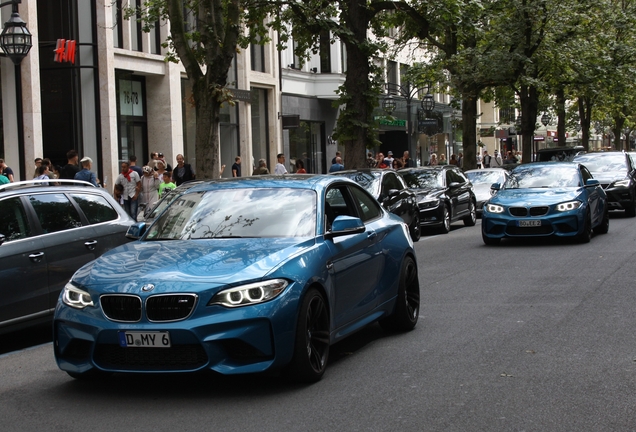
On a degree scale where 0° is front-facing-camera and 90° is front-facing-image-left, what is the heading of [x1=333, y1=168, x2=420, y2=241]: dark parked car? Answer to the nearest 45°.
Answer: approximately 45°

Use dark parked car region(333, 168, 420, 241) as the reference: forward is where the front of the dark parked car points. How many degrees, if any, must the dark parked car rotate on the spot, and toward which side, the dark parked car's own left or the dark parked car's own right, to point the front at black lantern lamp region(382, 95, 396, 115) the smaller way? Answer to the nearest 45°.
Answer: approximately 135° to the dark parked car's own right

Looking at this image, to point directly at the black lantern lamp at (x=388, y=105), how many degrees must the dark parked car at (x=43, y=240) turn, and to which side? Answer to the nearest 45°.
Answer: approximately 180°

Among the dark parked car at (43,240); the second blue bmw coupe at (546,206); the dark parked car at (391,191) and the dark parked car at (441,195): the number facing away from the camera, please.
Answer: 0

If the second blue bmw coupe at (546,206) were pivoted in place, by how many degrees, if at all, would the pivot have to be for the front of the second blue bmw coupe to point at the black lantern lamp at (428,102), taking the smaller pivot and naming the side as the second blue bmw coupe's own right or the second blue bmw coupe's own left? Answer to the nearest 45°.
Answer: approximately 180°

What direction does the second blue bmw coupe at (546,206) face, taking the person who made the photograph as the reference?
facing the viewer

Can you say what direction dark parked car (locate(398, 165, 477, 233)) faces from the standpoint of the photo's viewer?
facing the viewer and to the left of the viewer

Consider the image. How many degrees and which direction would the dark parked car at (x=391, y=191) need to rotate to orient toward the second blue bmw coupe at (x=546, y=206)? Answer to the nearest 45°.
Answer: approximately 90° to its left

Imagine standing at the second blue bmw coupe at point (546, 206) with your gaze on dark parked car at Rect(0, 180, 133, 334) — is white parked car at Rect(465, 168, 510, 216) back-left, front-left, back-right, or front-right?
back-right

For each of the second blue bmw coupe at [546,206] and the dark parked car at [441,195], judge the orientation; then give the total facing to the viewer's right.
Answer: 0
